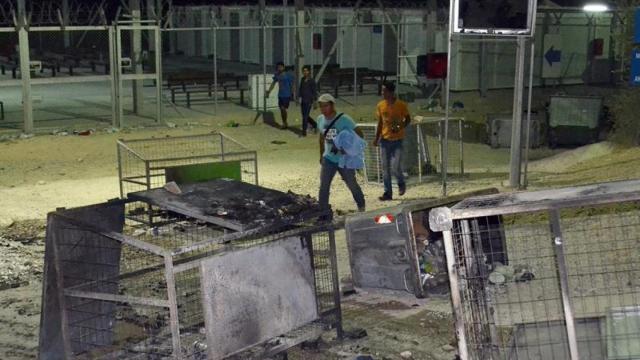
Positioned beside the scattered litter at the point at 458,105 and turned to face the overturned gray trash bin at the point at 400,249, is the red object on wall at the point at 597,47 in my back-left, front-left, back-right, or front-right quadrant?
back-left

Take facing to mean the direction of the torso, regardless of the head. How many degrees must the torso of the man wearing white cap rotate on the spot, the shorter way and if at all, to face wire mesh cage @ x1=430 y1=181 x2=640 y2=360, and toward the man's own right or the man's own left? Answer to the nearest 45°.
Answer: approximately 45° to the man's own left

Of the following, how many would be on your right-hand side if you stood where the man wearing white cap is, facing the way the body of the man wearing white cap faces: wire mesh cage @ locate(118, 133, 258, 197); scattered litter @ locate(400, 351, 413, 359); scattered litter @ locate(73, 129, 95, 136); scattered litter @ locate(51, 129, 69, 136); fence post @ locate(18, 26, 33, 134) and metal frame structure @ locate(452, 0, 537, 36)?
4

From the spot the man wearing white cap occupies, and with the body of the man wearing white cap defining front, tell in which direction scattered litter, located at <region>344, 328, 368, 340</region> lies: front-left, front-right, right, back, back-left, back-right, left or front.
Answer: front-left

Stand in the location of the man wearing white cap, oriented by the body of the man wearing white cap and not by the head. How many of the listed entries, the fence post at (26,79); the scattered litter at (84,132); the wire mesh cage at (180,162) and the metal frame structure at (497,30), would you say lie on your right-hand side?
3

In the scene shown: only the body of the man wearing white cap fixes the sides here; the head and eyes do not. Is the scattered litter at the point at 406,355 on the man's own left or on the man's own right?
on the man's own left

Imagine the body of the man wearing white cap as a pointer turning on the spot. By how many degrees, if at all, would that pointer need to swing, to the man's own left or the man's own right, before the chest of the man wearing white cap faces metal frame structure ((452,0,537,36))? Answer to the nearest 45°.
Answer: approximately 135° to the man's own left

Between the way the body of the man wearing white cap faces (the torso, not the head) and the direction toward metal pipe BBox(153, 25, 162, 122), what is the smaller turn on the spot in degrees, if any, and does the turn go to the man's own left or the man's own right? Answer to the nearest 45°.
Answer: approximately 90° to the man's own right

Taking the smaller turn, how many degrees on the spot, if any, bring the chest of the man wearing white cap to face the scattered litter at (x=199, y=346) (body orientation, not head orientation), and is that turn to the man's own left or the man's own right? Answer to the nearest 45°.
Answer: approximately 45° to the man's own left

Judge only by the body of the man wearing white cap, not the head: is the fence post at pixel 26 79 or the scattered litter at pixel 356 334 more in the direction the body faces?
the scattered litter

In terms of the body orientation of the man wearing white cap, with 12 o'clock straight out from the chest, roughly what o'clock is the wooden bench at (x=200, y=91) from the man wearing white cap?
The wooden bench is roughly at 4 o'clock from the man wearing white cap.

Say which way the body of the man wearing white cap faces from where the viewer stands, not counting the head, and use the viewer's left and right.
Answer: facing the viewer and to the left of the viewer

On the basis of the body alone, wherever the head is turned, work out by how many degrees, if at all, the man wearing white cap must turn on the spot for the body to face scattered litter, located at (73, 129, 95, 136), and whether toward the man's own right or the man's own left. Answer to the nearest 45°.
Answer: approximately 90° to the man's own right

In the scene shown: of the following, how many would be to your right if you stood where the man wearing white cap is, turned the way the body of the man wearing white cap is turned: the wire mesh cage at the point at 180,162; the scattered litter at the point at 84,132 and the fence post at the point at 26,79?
3

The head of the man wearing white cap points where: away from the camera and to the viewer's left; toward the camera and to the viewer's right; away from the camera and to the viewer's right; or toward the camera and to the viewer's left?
toward the camera and to the viewer's left

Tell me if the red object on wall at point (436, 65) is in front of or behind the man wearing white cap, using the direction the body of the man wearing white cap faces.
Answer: behind

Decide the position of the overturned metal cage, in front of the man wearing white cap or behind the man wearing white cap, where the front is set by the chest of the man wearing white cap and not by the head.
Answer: in front

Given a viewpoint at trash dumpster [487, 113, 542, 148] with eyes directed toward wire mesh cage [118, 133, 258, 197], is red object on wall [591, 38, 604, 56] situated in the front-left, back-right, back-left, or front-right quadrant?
back-right

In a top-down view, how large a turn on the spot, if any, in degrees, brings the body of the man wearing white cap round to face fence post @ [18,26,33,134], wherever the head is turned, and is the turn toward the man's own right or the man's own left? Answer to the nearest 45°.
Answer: approximately 90° to the man's own right

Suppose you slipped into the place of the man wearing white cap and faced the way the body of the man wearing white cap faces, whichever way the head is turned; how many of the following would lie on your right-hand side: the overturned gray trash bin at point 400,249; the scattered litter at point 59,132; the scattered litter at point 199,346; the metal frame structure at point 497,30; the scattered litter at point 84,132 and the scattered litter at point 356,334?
2
